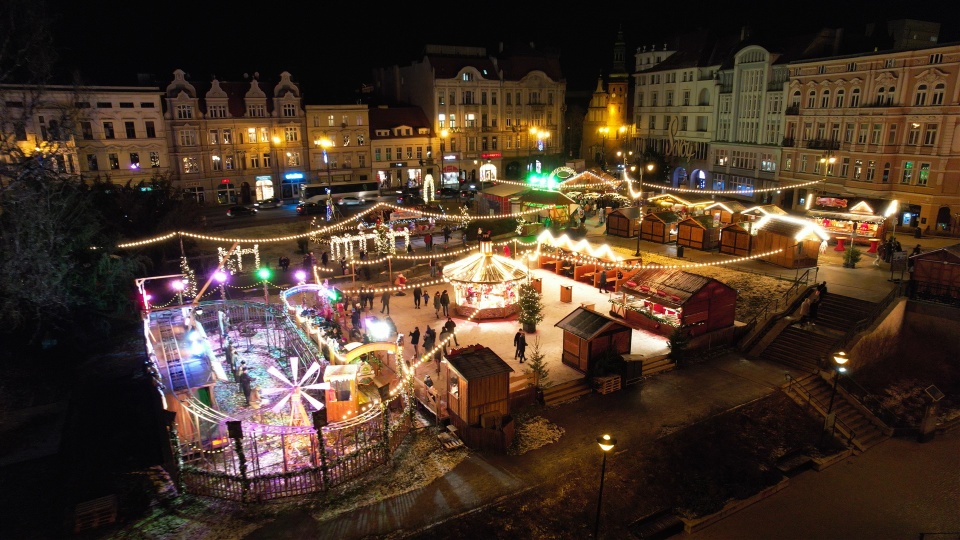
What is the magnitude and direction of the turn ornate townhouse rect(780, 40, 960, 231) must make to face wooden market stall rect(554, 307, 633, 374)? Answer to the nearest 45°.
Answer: approximately 45° to its left

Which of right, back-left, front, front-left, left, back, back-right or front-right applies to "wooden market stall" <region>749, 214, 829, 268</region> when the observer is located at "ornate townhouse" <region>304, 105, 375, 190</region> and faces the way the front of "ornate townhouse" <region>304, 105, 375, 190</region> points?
front-left

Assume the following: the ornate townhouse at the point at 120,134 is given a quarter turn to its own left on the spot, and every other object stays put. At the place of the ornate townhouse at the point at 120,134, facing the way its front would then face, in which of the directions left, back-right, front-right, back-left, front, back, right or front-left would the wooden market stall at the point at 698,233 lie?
front-right

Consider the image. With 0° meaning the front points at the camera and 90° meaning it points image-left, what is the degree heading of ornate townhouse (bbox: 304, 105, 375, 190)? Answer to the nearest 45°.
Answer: approximately 0°

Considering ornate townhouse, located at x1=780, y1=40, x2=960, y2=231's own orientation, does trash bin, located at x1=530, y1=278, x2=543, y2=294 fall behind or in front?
in front

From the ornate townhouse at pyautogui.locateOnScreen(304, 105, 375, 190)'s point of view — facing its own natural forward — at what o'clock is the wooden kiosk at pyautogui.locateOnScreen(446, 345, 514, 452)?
The wooden kiosk is roughly at 12 o'clock from the ornate townhouse.

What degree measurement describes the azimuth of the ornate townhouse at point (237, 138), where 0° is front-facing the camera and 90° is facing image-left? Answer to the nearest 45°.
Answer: approximately 0°

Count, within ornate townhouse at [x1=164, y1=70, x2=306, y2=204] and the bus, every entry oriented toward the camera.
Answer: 1

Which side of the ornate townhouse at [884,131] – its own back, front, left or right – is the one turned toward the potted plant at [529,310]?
front

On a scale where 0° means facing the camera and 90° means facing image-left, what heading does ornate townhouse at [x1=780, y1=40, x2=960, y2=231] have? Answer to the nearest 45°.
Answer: approximately 45°

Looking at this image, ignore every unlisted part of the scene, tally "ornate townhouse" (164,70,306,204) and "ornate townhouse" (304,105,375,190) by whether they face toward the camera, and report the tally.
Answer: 2
